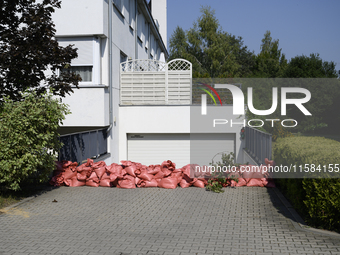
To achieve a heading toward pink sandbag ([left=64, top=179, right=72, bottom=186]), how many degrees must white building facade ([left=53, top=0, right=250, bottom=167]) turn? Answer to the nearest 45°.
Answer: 0° — it already faces it

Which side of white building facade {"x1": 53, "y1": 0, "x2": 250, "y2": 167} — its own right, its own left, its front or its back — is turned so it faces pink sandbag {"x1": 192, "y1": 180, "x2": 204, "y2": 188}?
front

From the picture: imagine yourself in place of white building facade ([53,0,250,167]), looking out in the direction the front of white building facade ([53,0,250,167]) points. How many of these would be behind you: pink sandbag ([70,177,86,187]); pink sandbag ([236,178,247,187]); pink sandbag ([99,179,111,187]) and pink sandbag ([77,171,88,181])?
0

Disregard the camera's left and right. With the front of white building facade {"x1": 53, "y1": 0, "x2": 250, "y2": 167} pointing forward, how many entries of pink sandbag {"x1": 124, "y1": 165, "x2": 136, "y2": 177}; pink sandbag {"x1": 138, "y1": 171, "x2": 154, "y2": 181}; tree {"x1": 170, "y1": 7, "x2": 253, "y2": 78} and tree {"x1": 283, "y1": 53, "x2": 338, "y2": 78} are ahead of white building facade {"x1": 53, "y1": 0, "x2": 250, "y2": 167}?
2

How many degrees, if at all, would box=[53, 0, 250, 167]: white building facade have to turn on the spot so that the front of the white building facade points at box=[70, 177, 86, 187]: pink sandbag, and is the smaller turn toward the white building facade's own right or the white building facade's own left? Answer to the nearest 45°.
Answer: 0° — it already faces it

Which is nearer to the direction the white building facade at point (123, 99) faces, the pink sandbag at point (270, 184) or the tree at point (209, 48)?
the pink sandbag

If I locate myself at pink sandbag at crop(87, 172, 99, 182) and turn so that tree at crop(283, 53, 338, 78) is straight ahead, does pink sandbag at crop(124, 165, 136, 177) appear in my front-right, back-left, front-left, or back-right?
front-right

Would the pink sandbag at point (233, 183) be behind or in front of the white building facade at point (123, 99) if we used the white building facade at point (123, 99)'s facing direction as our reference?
in front

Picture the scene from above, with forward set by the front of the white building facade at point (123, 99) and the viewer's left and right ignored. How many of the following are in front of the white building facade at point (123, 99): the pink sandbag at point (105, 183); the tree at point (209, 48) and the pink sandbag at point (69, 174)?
2

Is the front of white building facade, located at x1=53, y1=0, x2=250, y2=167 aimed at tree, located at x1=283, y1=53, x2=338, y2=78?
no

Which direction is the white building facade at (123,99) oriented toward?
toward the camera

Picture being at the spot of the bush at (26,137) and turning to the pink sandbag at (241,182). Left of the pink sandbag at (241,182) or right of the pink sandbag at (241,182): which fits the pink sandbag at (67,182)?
left

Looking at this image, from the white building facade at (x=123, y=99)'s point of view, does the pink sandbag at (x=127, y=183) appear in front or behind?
in front

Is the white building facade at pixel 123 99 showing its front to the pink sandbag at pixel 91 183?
yes

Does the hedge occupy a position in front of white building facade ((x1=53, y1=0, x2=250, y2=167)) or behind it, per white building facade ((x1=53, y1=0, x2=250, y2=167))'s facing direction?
in front

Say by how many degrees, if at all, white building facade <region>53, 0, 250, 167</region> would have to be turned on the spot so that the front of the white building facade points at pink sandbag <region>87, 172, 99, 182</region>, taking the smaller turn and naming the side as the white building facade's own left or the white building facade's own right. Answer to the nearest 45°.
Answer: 0° — it already faces it
